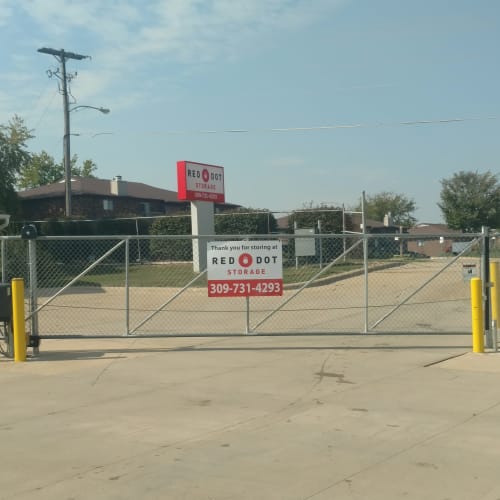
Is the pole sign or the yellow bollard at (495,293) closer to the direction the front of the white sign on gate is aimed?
the yellow bollard

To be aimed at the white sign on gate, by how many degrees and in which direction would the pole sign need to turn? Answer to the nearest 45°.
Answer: approximately 45° to its right

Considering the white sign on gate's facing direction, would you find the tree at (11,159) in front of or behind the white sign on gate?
behind

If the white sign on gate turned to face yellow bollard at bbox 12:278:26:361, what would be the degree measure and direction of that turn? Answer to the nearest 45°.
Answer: approximately 90° to its right

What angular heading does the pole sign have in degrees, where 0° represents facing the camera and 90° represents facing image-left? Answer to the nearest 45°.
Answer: approximately 315°

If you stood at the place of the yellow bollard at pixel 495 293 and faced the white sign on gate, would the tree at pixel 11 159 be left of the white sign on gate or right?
right

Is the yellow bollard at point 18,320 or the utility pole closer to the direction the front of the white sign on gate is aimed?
the yellow bollard

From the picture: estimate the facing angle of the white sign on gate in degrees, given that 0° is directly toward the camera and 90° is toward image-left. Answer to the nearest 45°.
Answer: approximately 0°

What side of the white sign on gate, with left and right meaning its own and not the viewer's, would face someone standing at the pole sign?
back

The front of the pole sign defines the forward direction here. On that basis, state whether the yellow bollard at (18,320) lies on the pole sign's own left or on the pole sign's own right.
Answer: on the pole sign's own right

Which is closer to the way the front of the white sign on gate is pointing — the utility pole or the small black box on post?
the small black box on post
